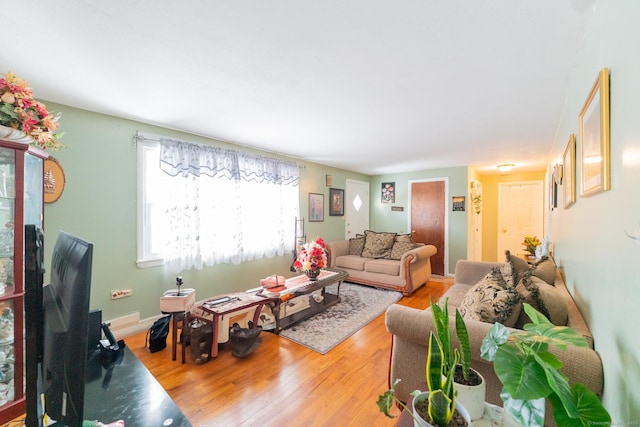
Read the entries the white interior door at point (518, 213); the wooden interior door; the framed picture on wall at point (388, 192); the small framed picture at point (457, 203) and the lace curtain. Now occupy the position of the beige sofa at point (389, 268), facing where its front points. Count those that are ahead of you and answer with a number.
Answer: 1

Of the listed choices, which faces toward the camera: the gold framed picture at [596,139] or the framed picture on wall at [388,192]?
the framed picture on wall

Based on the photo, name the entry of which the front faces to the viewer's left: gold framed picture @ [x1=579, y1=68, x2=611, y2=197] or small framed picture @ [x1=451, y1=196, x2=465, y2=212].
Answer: the gold framed picture

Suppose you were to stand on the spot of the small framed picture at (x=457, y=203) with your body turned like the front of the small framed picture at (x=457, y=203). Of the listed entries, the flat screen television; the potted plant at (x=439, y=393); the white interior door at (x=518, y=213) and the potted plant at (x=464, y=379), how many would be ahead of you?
3

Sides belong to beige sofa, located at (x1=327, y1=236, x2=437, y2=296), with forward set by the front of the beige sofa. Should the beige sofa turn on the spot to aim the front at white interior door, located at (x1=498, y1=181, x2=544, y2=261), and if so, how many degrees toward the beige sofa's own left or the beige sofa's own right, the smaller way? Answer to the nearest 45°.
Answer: approximately 180°

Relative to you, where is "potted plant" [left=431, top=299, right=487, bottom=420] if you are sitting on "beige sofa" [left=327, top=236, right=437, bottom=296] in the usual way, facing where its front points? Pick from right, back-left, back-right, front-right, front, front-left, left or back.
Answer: front-left

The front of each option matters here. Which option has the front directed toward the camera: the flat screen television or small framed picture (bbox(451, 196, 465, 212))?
the small framed picture

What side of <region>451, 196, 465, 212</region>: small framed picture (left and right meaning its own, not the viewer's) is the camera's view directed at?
front

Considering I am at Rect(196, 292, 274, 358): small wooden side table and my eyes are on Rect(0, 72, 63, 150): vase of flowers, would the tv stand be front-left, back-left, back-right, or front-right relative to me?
front-left

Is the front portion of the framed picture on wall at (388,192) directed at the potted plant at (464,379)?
yes

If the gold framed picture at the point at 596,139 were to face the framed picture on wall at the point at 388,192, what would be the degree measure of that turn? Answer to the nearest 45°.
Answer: approximately 45° to its right

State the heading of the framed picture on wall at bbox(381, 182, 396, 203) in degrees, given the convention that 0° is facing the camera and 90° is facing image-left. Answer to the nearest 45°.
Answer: approximately 0°

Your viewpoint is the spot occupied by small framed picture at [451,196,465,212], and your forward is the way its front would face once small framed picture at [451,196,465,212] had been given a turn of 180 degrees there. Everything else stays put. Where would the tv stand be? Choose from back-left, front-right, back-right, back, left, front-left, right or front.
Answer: back

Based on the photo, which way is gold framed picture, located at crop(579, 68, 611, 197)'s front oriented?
to the viewer's left

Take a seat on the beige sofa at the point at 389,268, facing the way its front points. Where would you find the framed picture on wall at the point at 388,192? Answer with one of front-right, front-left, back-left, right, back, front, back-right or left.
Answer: back-right

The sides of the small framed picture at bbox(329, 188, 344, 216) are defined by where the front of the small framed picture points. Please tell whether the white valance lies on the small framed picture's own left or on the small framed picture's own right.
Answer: on the small framed picture's own right

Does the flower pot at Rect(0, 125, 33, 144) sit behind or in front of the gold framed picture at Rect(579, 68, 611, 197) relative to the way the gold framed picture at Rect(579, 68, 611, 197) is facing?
in front

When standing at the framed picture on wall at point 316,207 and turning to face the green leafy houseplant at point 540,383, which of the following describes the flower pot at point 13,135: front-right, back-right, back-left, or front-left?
front-right

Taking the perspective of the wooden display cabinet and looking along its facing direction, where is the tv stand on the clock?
The tv stand is roughly at 1 o'clock from the wooden display cabinet.

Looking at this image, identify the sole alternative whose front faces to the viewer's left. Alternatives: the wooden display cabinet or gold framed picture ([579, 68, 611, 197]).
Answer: the gold framed picture
